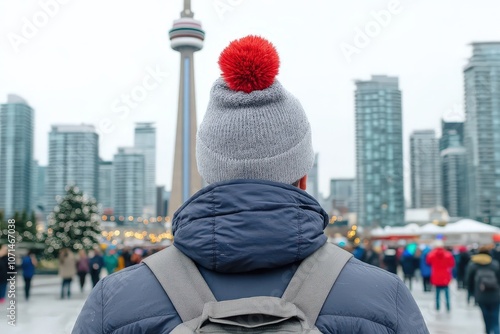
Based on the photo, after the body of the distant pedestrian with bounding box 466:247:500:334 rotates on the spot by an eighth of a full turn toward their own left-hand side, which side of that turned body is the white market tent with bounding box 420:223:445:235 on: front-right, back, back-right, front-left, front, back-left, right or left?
front-right

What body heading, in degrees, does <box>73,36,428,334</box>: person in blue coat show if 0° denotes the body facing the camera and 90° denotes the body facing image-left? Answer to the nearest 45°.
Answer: approximately 180°

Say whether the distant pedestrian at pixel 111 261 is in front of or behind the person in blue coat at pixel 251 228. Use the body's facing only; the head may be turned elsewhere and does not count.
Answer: in front

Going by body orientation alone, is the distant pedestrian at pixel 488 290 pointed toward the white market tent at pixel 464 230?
yes

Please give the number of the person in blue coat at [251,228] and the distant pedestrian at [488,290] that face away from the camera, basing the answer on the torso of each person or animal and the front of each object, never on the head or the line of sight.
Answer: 2

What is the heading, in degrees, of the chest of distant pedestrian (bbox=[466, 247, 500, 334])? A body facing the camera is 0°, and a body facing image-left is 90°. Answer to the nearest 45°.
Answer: approximately 180°

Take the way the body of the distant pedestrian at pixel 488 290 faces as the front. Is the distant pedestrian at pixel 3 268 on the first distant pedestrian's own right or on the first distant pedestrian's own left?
on the first distant pedestrian's own left

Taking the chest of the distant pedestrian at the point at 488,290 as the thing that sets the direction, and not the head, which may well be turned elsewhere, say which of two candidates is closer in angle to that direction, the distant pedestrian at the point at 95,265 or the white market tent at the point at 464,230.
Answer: the white market tent

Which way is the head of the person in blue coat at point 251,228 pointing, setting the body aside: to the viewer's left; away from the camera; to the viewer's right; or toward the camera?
away from the camera
